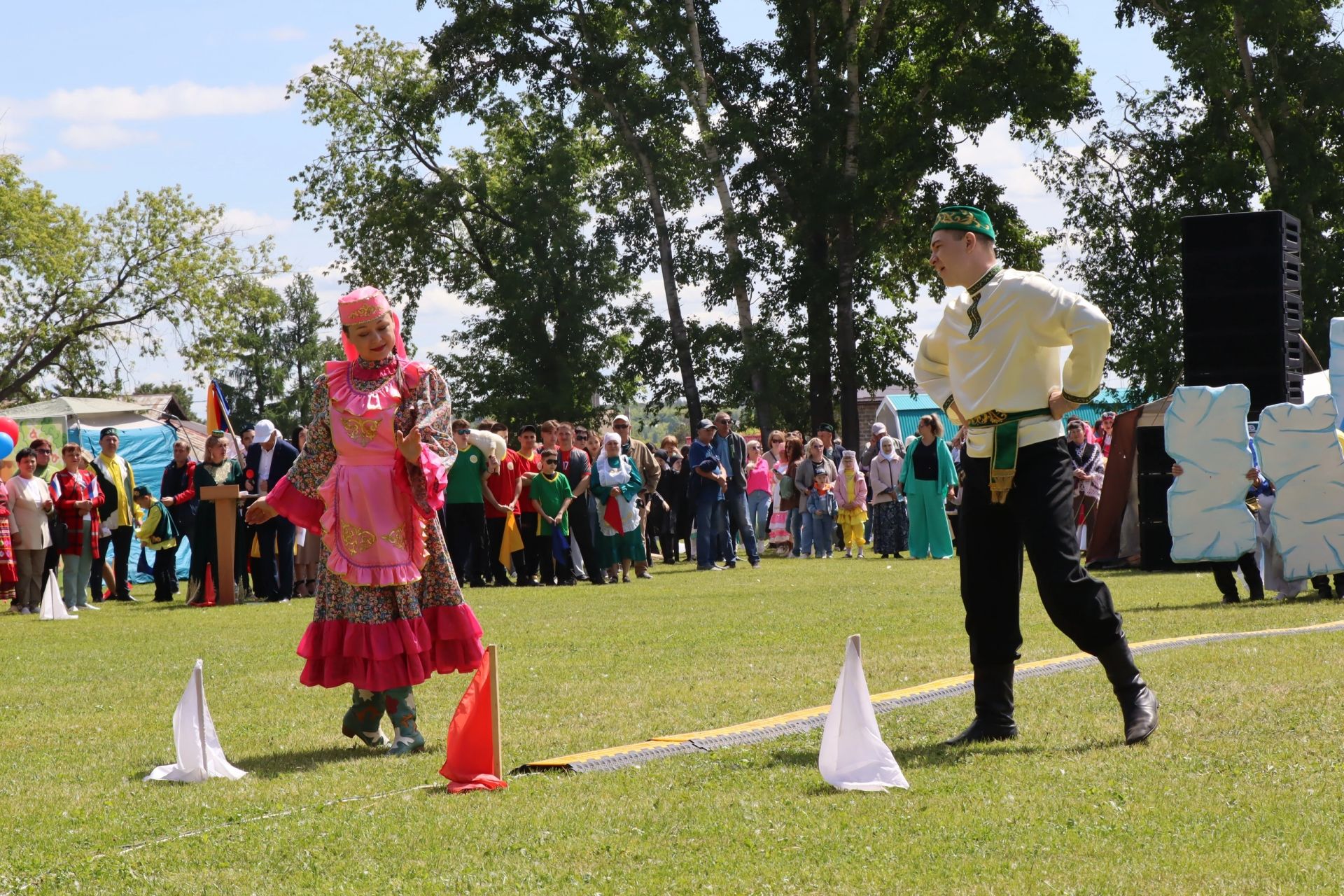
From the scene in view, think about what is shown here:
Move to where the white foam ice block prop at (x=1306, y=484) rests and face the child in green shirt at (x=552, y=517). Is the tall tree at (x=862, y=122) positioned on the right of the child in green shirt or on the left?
right

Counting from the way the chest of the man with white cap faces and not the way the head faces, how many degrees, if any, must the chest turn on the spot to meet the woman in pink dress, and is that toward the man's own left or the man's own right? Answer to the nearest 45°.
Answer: approximately 45° to the man's own left

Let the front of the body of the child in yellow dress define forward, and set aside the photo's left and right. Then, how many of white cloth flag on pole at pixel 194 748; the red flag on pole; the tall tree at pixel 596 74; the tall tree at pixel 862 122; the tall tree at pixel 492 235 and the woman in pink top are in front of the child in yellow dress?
2

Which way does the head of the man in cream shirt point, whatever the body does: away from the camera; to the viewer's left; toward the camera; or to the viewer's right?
to the viewer's left

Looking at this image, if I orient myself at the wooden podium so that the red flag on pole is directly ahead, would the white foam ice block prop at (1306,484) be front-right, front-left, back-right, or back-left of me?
front-left

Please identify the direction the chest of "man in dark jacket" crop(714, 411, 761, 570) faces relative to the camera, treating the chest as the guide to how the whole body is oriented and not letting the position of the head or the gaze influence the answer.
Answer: toward the camera

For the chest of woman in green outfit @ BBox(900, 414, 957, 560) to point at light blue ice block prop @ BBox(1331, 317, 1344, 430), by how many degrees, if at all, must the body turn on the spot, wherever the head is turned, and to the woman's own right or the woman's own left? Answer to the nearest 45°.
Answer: approximately 45° to the woman's own left

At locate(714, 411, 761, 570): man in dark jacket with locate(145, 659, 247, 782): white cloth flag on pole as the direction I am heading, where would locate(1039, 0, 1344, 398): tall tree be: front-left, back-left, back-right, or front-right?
back-left

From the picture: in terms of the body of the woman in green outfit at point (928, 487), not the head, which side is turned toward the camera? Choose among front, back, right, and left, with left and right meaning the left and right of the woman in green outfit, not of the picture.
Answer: front

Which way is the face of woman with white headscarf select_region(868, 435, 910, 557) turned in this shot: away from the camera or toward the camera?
toward the camera

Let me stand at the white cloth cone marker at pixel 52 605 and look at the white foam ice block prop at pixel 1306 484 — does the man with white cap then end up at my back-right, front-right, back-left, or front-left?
front-left

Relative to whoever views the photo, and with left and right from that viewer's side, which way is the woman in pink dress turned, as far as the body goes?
facing the viewer

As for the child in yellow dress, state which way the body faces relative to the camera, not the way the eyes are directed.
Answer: toward the camera

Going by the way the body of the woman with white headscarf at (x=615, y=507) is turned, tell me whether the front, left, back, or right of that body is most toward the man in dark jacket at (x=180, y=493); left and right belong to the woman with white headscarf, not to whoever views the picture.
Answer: right
